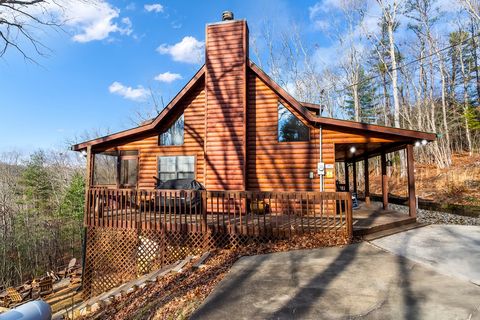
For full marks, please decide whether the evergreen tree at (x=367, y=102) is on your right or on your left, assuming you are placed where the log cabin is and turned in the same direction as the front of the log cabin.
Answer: on your left
